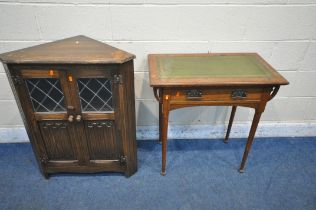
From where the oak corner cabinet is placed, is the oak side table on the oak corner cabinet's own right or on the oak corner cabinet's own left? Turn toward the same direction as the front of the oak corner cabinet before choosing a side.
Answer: on the oak corner cabinet's own left

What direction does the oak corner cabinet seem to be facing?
toward the camera
